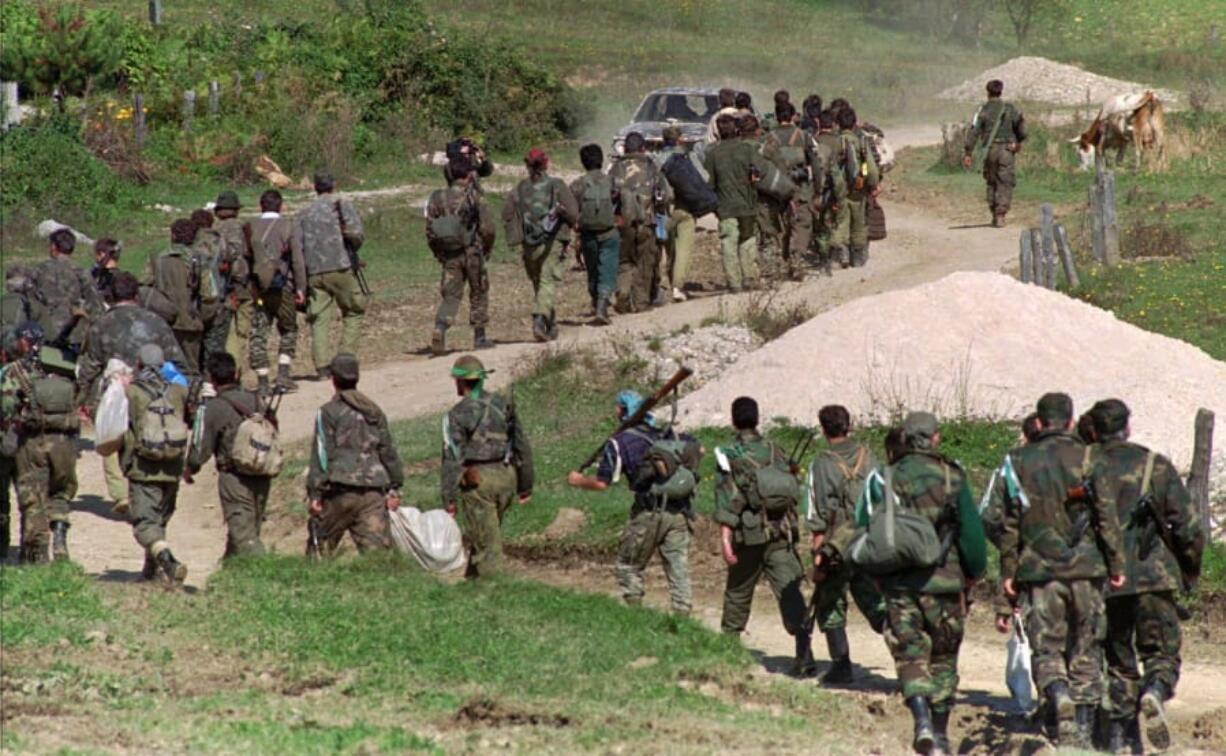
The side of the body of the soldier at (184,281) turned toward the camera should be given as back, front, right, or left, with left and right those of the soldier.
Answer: back

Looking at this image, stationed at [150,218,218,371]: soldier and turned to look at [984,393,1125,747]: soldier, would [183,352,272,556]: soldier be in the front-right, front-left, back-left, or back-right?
front-right

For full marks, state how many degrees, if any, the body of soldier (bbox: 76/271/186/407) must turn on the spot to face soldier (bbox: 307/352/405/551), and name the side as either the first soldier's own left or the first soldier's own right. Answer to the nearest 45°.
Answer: approximately 135° to the first soldier's own right

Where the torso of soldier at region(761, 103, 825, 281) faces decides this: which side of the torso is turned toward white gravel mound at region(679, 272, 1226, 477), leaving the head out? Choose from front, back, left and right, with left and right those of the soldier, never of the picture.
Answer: back

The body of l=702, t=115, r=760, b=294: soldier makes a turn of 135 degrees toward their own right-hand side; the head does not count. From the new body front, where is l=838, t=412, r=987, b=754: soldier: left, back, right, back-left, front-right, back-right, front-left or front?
front-right

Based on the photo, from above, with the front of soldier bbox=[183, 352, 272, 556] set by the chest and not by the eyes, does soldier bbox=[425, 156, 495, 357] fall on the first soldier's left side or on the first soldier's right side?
on the first soldier's right side

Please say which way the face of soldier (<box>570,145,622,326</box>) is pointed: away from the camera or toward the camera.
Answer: away from the camera

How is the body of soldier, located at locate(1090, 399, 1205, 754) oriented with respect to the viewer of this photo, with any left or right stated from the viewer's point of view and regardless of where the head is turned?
facing away from the viewer and to the left of the viewer

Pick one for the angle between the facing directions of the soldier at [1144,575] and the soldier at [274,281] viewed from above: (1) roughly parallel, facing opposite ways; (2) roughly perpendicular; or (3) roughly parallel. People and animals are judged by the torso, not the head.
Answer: roughly parallel

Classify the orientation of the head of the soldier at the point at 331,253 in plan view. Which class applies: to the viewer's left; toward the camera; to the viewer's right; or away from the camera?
away from the camera

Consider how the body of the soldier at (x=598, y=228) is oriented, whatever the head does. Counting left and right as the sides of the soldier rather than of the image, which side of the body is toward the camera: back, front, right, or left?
back

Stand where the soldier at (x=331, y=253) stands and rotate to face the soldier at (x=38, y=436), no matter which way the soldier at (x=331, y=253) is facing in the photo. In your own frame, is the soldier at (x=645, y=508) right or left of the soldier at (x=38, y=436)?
left

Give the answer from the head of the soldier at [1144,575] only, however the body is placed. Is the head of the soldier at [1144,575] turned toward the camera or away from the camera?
away from the camera

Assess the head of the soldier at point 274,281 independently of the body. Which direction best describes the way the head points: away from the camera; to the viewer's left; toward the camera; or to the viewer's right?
away from the camera

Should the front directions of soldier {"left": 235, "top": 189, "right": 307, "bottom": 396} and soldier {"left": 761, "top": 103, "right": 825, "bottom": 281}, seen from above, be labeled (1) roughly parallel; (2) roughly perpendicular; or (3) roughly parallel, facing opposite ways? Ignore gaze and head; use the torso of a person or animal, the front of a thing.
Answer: roughly parallel

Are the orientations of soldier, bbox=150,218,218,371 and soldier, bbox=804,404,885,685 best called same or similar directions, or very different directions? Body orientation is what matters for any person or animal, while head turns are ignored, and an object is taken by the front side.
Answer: same or similar directions

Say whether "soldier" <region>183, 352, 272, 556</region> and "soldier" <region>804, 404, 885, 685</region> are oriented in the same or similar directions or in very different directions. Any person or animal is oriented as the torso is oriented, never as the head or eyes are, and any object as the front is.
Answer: same or similar directions

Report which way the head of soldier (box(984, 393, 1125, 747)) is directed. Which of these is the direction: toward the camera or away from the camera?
away from the camera

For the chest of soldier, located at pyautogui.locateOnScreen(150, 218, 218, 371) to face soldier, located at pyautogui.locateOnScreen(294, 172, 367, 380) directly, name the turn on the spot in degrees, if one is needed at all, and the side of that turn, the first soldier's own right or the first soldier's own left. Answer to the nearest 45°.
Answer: approximately 45° to the first soldier's own right
